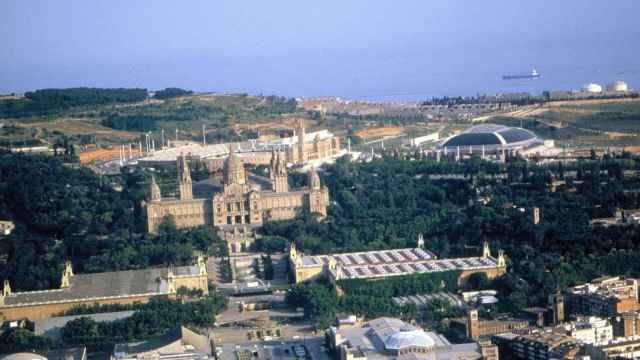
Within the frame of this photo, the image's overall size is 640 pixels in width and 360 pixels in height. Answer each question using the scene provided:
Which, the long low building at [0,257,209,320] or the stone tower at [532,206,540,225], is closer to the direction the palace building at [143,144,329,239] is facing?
the long low building

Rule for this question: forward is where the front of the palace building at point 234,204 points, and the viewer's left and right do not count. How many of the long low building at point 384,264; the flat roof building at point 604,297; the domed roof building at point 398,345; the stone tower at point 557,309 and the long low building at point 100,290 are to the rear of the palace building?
0

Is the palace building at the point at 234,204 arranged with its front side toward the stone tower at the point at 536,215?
no

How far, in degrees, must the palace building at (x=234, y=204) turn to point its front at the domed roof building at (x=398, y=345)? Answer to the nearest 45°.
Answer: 0° — it already faces it

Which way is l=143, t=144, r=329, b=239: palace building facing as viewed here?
toward the camera

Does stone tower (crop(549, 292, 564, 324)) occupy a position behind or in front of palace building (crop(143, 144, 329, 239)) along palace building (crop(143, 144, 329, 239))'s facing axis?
in front

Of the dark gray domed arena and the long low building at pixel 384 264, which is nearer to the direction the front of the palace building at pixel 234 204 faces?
the long low building

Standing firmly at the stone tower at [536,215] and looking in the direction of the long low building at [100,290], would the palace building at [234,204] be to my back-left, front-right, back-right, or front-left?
front-right

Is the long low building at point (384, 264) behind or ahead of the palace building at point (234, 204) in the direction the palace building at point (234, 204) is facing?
ahead

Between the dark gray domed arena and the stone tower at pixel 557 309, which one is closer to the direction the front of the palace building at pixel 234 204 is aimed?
the stone tower

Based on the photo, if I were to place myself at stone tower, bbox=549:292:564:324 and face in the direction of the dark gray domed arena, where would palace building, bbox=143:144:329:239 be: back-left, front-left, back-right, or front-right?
front-left

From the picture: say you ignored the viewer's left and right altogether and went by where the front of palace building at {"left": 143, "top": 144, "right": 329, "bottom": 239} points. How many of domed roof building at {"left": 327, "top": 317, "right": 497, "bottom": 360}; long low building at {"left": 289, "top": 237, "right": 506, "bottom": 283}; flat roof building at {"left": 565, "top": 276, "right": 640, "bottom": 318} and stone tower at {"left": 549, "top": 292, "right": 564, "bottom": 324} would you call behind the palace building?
0
